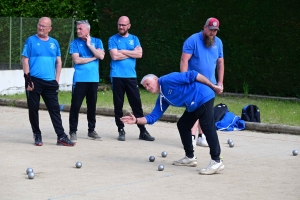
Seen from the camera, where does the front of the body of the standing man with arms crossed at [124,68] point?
toward the camera

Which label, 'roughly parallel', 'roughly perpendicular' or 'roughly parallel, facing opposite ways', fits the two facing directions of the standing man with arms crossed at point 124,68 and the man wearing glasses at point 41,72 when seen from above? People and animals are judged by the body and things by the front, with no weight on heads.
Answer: roughly parallel

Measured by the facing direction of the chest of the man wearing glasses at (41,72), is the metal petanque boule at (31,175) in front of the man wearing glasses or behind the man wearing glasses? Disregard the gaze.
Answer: in front

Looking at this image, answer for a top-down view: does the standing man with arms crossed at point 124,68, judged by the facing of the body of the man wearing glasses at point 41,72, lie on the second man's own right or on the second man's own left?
on the second man's own left

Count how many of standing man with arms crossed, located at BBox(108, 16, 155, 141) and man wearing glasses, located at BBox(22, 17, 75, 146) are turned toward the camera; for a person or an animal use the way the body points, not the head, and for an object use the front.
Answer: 2

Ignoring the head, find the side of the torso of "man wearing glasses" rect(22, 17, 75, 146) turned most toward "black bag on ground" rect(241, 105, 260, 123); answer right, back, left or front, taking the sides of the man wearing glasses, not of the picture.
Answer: left

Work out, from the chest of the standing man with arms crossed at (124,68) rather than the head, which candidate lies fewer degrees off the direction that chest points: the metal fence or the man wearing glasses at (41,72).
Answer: the man wearing glasses

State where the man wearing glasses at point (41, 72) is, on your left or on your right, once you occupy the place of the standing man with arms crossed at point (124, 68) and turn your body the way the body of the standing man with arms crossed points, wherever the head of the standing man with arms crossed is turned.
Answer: on your right

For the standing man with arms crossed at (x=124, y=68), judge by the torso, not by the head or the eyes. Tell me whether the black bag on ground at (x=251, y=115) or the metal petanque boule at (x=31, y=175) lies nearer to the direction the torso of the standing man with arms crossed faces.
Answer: the metal petanque boule

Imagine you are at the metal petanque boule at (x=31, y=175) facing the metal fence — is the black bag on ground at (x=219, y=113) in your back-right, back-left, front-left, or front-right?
front-right

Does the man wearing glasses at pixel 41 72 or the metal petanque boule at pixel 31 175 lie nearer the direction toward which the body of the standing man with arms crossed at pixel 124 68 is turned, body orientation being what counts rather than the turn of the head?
the metal petanque boule
